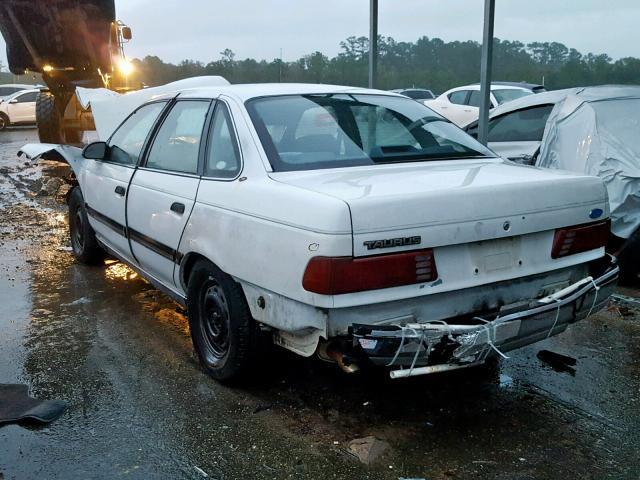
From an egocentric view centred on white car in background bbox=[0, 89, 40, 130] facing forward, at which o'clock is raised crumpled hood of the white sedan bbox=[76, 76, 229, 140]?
The raised crumpled hood of the white sedan is roughly at 9 o'clock from the white car in background.

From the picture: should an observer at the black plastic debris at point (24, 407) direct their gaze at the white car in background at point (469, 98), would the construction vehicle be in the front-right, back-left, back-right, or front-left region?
front-left

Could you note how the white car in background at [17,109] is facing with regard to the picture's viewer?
facing to the left of the viewer

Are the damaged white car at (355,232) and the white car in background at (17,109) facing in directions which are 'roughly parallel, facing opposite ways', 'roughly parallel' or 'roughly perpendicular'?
roughly perpendicular

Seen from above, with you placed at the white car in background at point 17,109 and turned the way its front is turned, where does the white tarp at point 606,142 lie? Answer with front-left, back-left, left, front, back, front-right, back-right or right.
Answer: left

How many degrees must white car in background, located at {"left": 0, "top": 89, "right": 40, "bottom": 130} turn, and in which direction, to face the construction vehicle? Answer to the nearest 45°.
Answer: approximately 90° to its left

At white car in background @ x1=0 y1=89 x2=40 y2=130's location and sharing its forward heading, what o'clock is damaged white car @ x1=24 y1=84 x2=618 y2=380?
The damaged white car is roughly at 9 o'clock from the white car in background.

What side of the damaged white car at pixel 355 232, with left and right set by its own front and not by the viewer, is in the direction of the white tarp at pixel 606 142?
right

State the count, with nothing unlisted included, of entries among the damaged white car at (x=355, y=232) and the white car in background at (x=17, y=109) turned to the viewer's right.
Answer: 0
